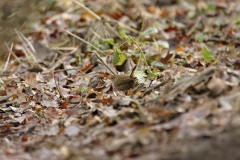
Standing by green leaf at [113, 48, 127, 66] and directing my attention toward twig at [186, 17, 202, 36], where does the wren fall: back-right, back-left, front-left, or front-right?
back-right

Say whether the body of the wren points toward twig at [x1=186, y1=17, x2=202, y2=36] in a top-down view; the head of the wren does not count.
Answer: no

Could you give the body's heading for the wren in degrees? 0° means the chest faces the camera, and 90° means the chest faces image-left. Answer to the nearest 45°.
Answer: approximately 90°

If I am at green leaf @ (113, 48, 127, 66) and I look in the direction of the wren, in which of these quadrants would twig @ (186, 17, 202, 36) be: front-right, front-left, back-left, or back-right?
back-left
